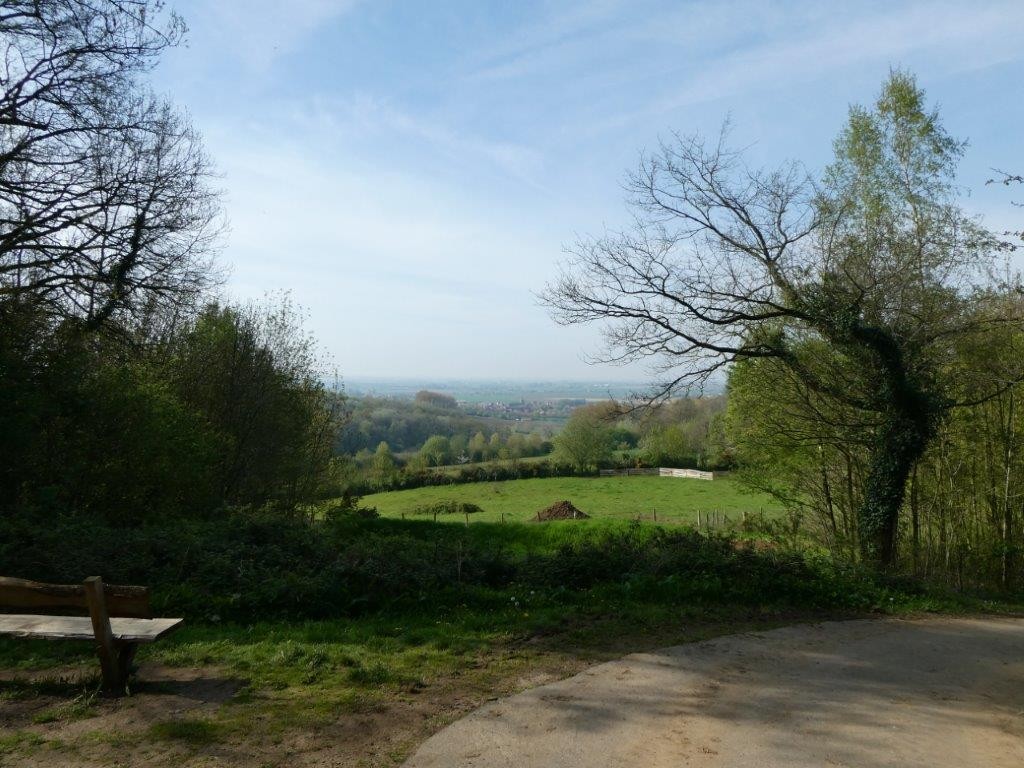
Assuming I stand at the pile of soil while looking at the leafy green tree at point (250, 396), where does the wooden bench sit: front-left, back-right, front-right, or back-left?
front-left

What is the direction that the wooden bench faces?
away from the camera

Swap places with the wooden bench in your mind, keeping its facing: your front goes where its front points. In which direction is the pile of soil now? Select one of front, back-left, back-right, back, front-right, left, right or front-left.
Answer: front-right

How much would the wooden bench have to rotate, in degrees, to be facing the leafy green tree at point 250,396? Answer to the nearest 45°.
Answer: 0° — it already faces it
